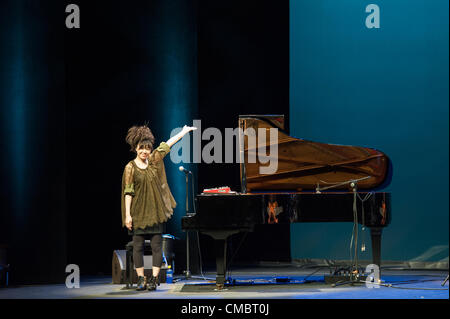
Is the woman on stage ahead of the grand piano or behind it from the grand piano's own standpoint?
ahead

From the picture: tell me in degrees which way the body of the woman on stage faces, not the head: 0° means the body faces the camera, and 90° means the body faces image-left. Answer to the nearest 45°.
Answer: approximately 0°

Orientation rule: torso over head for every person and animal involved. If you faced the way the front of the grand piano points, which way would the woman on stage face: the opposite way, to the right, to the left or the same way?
to the left

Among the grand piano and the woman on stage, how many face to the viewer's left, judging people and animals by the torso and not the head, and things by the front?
1

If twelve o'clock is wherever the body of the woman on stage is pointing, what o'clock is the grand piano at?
The grand piano is roughly at 9 o'clock from the woman on stage.

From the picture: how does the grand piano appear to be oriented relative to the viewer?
to the viewer's left
